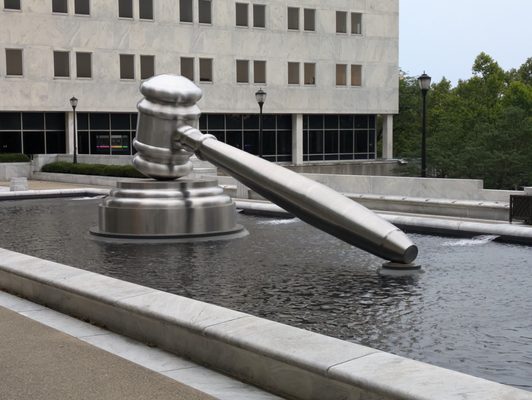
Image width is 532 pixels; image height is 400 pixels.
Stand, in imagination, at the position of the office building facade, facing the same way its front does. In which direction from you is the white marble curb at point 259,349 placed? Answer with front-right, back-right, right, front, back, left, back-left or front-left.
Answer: front

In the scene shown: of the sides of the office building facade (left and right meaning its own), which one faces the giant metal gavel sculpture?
front

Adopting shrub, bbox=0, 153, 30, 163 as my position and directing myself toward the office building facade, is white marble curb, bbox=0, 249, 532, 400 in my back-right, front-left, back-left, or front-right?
back-right

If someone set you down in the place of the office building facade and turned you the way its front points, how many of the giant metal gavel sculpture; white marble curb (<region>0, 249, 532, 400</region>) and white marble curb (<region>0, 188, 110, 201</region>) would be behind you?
0

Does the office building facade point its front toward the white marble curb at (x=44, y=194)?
yes

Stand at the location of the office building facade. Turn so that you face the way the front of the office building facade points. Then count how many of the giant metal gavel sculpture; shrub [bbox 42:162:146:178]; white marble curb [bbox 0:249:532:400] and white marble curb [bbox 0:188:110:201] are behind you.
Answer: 0

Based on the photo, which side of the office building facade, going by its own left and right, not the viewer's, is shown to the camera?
front

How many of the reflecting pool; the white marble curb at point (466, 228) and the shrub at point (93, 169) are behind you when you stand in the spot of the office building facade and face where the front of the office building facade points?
0

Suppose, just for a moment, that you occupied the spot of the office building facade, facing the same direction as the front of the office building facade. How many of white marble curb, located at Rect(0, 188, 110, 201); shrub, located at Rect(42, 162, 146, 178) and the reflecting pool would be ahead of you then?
3

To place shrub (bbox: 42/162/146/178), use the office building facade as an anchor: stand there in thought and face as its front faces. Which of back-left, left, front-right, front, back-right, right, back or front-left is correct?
front

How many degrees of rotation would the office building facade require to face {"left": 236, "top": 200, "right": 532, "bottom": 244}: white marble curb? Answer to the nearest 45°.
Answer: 0° — it already faces it

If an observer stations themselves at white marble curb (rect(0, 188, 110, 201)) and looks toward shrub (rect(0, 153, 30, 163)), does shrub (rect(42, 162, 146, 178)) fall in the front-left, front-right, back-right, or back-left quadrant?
front-right

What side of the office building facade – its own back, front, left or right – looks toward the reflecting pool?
front
